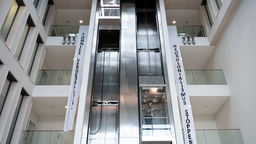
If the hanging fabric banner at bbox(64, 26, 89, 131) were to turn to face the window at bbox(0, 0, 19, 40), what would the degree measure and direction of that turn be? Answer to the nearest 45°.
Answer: approximately 90° to its right

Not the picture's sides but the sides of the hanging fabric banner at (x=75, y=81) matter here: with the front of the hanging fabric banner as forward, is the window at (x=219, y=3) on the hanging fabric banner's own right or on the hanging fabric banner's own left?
on the hanging fabric banner's own left

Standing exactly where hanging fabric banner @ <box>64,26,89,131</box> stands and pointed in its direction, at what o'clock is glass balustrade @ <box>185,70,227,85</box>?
The glass balustrade is roughly at 9 o'clock from the hanging fabric banner.

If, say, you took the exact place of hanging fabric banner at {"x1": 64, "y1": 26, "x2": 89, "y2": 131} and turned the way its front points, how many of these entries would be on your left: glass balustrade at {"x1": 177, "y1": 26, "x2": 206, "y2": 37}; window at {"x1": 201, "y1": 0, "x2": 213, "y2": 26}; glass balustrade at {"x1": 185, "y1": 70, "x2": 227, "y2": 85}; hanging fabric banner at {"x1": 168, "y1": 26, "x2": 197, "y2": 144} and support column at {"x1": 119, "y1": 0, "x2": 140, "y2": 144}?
5

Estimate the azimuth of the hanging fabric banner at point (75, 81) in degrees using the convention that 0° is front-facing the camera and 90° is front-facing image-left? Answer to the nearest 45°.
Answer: approximately 0°

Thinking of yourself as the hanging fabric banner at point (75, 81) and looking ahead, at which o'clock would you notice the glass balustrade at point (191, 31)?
The glass balustrade is roughly at 9 o'clock from the hanging fabric banner.

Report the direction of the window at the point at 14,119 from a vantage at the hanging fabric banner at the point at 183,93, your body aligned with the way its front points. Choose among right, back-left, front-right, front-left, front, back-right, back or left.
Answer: right

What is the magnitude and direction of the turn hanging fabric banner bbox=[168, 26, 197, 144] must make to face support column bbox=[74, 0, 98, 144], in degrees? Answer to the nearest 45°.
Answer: approximately 90° to its right

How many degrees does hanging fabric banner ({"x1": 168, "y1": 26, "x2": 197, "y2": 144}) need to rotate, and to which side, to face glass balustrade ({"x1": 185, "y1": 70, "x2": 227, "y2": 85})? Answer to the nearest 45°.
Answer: approximately 135° to its left

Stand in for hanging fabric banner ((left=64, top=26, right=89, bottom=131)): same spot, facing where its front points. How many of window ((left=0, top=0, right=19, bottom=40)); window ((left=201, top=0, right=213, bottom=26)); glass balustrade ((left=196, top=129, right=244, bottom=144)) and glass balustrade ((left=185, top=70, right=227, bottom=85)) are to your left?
3

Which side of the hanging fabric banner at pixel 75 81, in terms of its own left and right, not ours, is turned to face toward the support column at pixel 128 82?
left

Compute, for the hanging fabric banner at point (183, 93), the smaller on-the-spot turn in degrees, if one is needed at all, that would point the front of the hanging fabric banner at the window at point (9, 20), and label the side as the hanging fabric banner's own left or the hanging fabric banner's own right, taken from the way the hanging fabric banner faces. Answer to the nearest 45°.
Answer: approximately 45° to the hanging fabric banner's own right

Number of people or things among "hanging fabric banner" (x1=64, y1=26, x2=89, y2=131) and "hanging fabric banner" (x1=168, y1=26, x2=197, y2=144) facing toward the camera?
2
